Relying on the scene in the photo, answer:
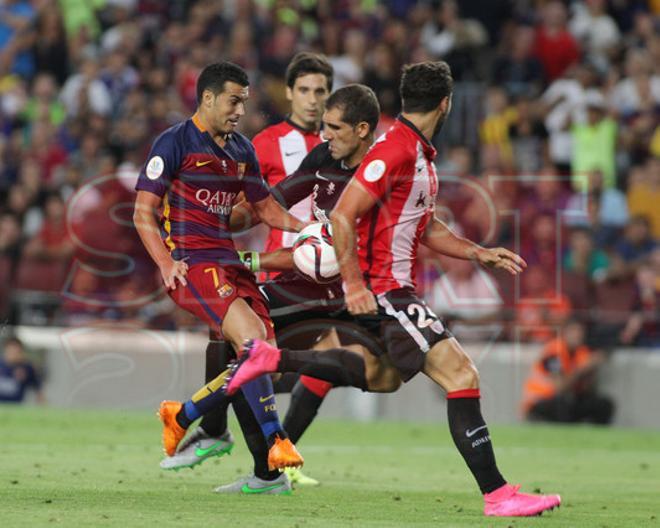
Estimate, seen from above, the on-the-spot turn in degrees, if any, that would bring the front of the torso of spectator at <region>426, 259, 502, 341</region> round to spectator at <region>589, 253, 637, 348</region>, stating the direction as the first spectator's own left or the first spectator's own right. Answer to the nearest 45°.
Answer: approximately 90° to the first spectator's own left

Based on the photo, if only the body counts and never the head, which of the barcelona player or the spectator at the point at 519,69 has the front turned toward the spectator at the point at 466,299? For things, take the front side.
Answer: the spectator at the point at 519,69

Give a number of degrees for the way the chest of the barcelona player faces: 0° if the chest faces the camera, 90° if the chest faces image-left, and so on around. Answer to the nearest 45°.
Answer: approximately 315°

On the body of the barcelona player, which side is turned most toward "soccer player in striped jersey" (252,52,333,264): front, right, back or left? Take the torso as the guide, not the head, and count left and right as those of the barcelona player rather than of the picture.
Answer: left

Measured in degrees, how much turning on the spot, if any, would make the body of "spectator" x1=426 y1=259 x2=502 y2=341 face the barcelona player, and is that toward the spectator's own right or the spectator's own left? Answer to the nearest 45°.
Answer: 0° — they already face them
